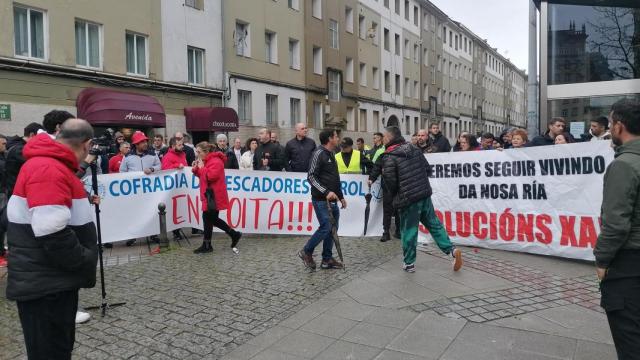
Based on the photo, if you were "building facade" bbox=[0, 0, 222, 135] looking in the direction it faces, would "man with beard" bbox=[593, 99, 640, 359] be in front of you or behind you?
in front

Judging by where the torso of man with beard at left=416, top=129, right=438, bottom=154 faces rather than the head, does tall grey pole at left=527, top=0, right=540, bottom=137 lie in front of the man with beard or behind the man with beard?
behind

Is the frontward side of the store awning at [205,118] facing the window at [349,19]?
no

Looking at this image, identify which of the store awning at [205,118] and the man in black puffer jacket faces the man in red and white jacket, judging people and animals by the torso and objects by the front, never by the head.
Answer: the store awning

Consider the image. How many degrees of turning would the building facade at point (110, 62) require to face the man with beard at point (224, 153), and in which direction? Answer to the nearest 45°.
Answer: approximately 45° to its right

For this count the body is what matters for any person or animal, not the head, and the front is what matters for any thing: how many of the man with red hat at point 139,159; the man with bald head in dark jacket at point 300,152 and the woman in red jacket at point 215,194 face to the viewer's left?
1

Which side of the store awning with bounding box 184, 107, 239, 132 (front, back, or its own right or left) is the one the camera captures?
front

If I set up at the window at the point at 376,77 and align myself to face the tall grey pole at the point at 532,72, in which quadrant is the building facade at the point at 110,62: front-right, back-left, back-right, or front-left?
front-right

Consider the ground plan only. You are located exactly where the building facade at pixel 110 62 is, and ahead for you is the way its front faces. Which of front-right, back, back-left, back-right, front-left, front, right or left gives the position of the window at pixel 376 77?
left

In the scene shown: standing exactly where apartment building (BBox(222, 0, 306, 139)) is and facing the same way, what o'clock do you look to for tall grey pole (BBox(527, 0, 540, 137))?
The tall grey pole is roughly at 1 o'clock from the apartment building.

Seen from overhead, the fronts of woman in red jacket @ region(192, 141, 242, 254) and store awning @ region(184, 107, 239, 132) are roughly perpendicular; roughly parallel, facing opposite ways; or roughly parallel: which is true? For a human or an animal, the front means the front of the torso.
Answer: roughly perpendicular

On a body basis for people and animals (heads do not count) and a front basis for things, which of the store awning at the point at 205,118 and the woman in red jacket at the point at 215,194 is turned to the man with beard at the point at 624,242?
the store awning

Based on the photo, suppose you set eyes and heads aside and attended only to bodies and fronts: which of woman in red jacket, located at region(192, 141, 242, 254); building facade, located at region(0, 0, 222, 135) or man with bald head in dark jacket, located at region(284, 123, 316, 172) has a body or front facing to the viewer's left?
the woman in red jacket

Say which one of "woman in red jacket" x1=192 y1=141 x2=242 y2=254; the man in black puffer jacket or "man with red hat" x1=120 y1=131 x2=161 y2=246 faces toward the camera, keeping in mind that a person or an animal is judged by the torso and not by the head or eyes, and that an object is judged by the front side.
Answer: the man with red hat

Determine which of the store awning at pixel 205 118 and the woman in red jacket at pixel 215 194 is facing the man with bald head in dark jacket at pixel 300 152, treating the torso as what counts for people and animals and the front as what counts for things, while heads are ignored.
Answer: the store awning

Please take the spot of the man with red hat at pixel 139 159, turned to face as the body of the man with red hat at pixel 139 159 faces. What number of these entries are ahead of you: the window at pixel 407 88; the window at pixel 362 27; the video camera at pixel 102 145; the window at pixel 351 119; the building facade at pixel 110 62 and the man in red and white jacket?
2

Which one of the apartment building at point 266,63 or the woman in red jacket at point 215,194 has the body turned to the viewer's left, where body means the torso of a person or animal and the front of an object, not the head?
the woman in red jacket

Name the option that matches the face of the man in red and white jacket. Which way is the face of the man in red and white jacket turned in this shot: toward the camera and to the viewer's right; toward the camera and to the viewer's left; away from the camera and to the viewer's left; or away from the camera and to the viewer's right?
away from the camera and to the viewer's right

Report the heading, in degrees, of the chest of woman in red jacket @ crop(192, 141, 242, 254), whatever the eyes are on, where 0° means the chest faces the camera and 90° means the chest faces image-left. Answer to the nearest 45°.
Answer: approximately 90°
